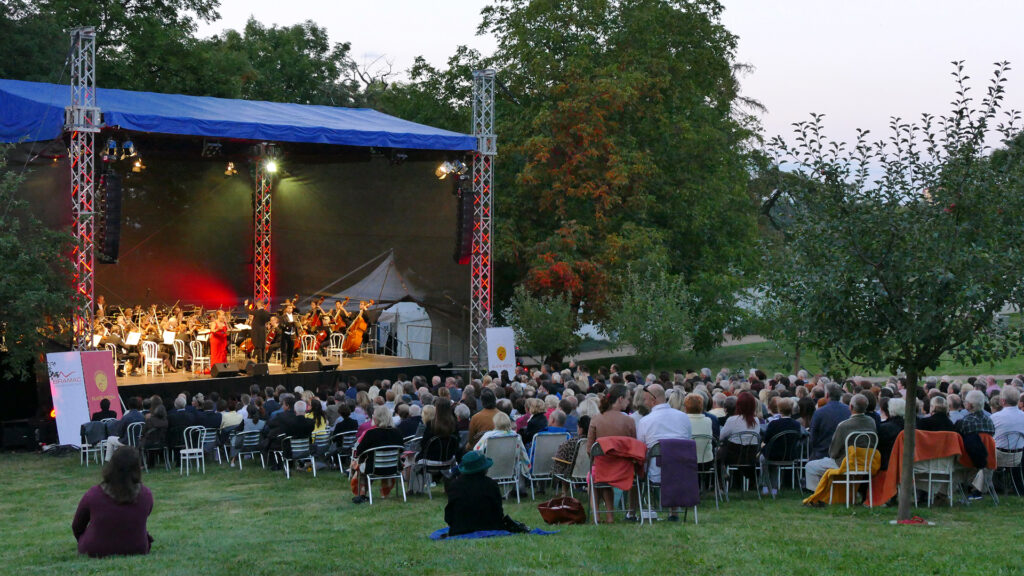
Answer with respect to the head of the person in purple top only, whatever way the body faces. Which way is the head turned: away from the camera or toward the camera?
away from the camera

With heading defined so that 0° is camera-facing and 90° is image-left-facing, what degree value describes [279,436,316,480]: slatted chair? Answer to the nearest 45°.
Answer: approximately 180°

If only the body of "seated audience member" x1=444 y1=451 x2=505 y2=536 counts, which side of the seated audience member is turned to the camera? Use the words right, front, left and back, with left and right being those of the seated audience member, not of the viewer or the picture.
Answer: back

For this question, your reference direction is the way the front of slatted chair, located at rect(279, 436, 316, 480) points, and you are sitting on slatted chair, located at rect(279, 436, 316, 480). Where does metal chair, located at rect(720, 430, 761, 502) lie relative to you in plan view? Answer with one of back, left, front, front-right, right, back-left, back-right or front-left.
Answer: back-right

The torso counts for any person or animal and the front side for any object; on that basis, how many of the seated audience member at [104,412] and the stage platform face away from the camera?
1

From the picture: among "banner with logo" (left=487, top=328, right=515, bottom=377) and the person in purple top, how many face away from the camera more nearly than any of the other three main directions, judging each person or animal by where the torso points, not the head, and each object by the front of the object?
1

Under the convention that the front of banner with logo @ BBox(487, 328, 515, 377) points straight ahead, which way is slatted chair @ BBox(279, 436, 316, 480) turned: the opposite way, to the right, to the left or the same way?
the opposite way

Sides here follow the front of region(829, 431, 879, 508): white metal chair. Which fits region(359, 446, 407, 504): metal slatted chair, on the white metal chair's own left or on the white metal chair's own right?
on the white metal chair's own left

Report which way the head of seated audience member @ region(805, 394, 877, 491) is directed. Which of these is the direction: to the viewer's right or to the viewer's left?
to the viewer's left

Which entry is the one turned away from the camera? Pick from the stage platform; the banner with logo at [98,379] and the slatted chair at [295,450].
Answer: the slatted chair

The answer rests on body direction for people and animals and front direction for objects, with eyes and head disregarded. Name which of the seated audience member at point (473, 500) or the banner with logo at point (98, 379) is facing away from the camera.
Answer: the seated audience member

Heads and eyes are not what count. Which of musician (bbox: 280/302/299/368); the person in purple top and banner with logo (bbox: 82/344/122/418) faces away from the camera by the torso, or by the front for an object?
the person in purple top
